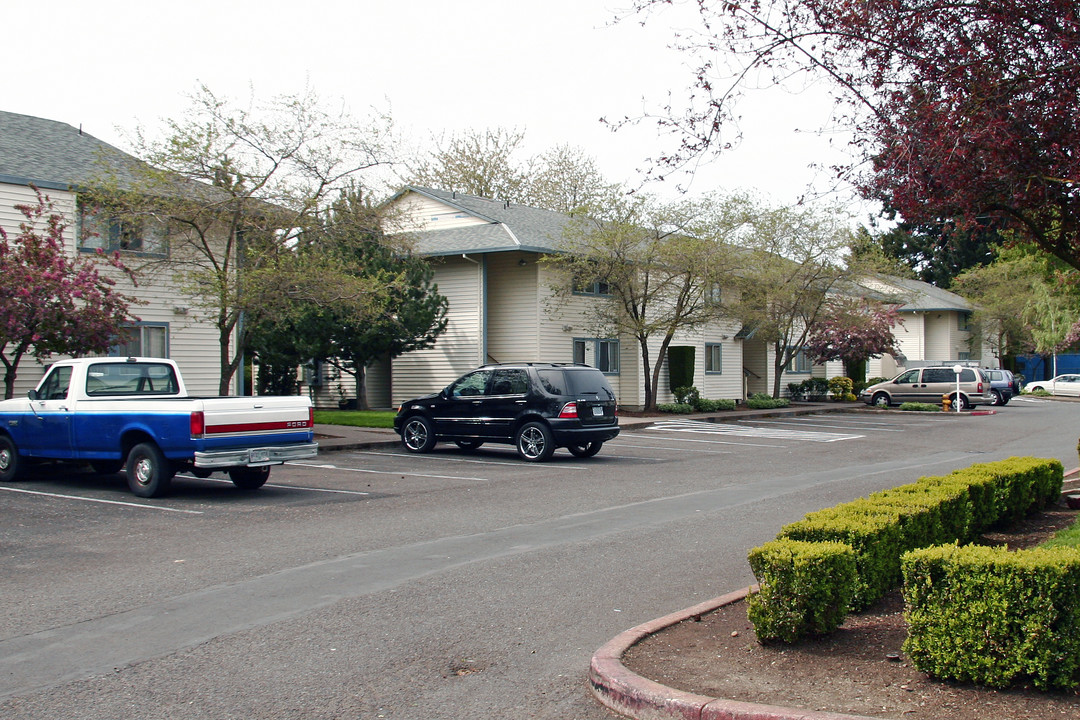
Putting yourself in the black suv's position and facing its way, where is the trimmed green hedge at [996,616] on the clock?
The trimmed green hedge is roughly at 7 o'clock from the black suv.

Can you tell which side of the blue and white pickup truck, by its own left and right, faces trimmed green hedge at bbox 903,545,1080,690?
back

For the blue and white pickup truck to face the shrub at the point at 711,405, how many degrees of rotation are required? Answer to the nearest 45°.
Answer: approximately 90° to its right

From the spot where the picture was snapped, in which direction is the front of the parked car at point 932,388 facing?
facing to the left of the viewer

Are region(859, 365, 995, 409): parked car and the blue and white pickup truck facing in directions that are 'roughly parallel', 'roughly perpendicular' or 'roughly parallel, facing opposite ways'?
roughly parallel

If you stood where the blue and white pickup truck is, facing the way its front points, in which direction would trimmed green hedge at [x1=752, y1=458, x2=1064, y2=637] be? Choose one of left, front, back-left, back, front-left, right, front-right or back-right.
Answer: back

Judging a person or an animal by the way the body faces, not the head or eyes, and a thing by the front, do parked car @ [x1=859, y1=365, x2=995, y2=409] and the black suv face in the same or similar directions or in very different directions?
same or similar directions

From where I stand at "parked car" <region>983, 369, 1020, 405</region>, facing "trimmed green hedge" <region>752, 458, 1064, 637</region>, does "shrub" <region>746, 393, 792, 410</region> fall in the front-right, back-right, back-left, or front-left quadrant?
front-right

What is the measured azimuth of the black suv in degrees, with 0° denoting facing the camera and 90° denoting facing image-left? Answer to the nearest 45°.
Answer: approximately 135°

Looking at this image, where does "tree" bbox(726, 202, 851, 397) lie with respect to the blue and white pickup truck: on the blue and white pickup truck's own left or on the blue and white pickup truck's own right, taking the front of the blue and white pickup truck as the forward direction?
on the blue and white pickup truck's own right

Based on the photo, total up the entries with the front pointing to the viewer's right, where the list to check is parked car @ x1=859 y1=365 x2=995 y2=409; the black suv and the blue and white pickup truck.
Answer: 0

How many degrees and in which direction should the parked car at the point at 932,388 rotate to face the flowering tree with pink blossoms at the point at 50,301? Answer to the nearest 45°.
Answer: approximately 45° to its left

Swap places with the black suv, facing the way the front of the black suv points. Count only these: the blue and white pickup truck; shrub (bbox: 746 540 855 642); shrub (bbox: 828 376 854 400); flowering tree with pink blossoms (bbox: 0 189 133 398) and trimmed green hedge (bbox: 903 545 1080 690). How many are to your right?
1

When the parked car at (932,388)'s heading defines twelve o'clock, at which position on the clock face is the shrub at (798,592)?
The shrub is roughly at 9 o'clock from the parked car.

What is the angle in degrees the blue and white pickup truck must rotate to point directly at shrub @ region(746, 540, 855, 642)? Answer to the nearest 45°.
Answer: approximately 135° to its left

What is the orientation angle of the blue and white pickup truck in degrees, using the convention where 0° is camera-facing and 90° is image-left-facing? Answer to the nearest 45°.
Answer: approximately 135°
